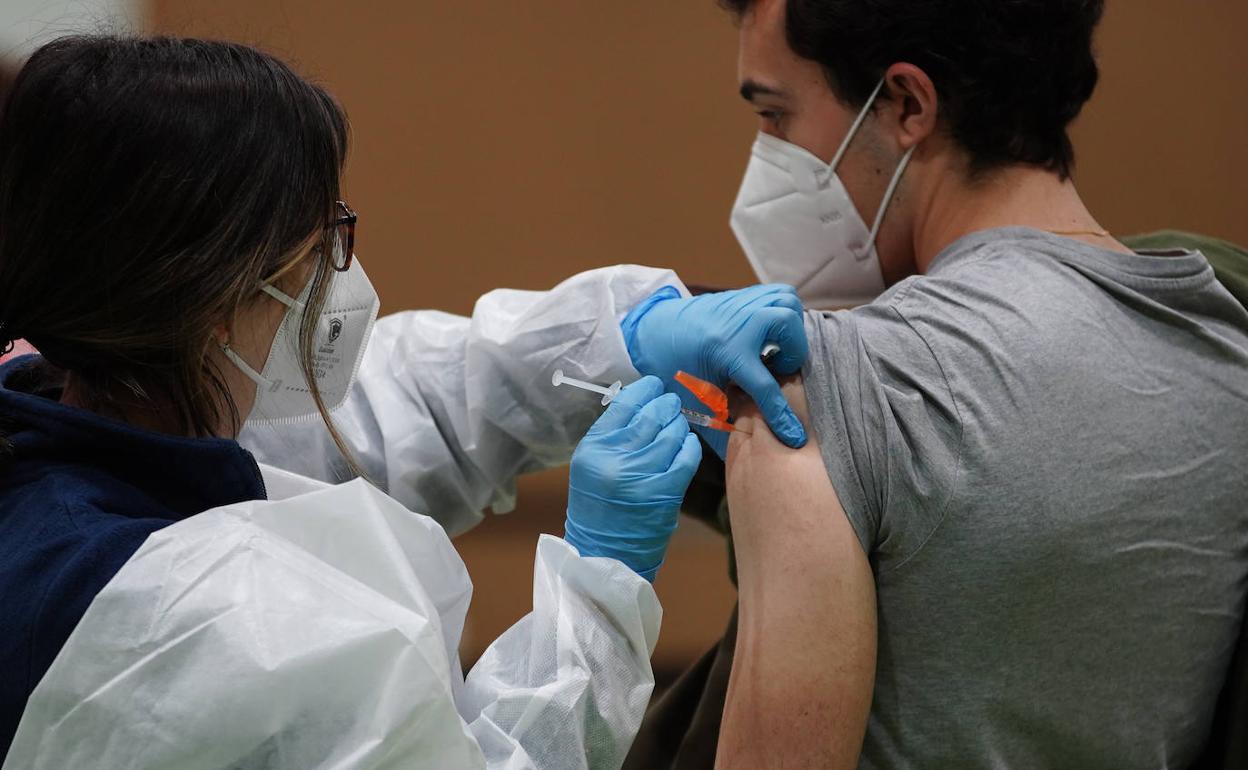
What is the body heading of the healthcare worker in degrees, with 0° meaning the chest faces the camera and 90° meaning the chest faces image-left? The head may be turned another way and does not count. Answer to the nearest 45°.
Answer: approximately 225°

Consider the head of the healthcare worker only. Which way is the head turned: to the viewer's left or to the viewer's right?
to the viewer's right
